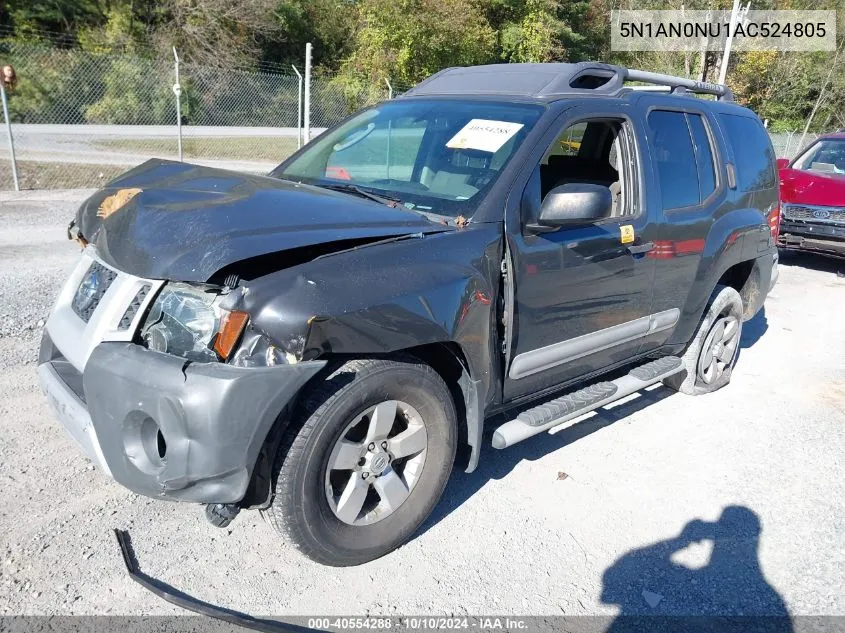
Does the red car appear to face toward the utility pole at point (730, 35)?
no

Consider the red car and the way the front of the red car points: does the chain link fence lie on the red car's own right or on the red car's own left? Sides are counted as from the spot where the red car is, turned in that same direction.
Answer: on the red car's own right

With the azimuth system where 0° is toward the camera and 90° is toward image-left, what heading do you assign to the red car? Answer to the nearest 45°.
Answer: approximately 45°

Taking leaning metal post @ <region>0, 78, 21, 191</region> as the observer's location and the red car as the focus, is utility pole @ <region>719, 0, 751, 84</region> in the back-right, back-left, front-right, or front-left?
front-left
